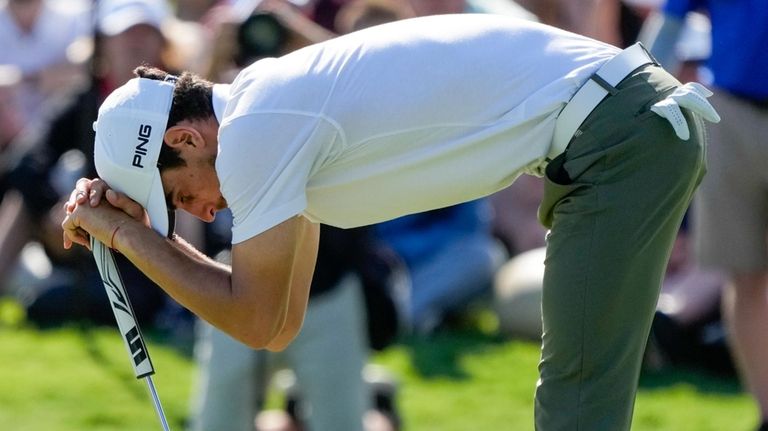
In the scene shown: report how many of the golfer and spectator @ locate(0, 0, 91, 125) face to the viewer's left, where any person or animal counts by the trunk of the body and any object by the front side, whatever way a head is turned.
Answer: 1

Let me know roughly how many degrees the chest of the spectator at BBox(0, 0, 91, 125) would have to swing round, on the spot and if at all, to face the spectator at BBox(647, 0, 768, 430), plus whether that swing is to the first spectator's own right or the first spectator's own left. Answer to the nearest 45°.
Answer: approximately 45° to the first spectator's own left

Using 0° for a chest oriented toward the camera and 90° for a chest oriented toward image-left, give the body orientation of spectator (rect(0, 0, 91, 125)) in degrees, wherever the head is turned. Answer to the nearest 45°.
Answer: approximately 0°

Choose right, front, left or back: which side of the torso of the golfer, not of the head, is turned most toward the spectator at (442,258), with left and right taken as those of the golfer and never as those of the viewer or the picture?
right

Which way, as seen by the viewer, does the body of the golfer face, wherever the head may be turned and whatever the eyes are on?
to the viewer's left

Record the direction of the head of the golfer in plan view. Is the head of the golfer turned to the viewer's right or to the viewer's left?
to the viewer's left
